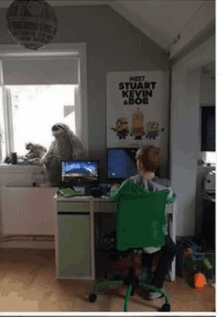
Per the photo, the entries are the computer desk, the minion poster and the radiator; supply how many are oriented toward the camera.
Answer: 3

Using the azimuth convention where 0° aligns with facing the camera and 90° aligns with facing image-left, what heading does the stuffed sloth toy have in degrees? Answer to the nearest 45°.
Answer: approximately 45°

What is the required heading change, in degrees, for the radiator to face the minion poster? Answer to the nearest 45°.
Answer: approximately 90° to its left

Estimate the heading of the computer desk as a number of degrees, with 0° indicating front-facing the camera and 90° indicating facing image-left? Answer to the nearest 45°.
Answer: approximately 0°

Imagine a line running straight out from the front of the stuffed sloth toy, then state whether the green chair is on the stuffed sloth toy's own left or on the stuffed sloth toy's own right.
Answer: on the stuffed sloth toy's own left

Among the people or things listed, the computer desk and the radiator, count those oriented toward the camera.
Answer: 2

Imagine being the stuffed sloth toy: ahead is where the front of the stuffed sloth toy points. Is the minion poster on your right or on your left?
on your left

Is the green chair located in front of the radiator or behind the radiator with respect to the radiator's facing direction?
in front
